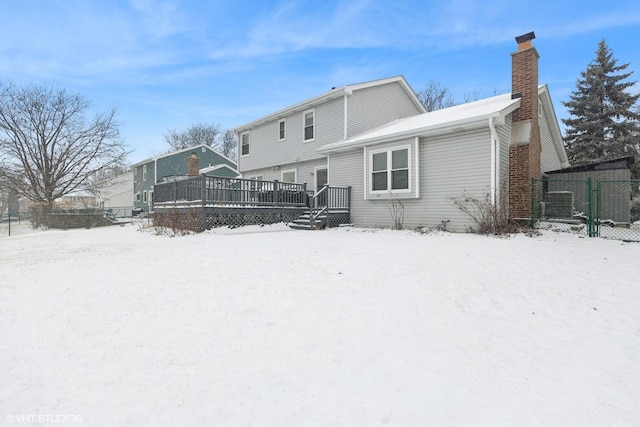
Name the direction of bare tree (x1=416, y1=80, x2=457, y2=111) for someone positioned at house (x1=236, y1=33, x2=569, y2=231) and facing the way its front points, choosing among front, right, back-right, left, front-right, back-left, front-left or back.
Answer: front-left

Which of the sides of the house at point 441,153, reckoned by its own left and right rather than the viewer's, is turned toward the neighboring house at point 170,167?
left

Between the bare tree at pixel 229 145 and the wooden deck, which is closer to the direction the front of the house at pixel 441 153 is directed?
the bare tree

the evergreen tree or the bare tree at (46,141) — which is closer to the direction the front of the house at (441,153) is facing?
the evergreen tree

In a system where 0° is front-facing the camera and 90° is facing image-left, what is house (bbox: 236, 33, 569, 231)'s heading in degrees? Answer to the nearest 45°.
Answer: approximately 225°

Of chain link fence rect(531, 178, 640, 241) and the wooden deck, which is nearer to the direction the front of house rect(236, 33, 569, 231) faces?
the chain link fence

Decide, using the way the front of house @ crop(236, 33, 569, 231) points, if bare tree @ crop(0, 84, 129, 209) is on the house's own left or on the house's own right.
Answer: on the house's own left

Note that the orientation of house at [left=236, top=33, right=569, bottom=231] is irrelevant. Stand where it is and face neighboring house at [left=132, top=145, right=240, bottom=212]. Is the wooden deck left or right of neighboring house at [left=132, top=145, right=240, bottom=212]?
left

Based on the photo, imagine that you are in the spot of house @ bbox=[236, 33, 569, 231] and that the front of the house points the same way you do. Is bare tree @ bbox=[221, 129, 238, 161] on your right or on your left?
on your left

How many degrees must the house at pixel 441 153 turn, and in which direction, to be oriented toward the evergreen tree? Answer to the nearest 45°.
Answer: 0° — it already faces it
